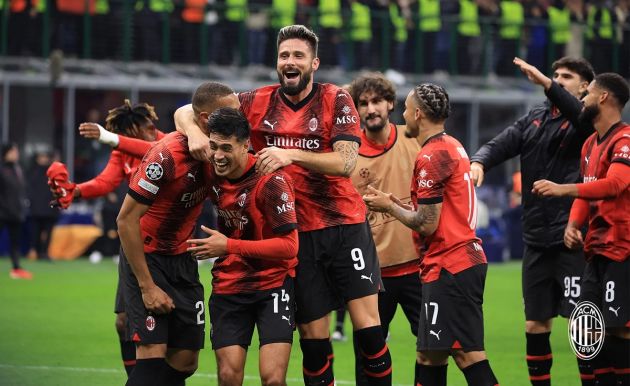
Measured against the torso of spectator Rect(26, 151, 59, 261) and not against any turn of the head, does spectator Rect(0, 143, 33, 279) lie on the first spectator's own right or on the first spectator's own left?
on the first spectator's own right
